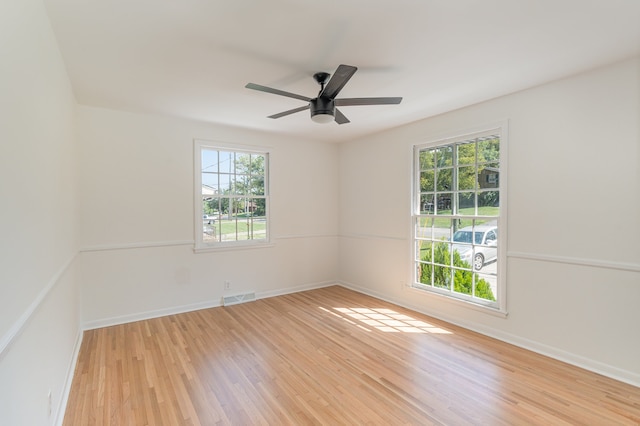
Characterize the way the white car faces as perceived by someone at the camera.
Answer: facing the viewer and to the left of the viewer

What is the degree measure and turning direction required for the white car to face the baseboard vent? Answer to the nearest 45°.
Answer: approximately 45° to its right
